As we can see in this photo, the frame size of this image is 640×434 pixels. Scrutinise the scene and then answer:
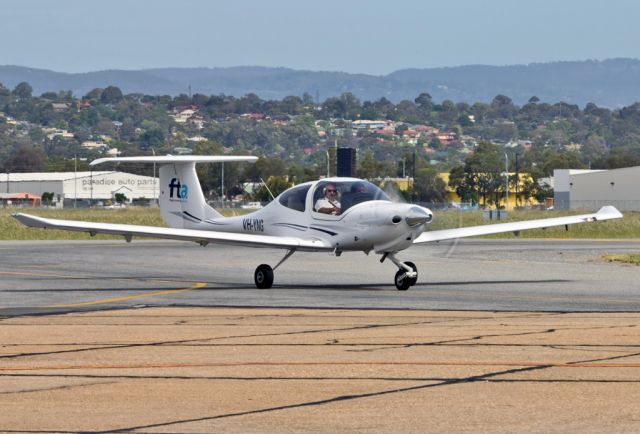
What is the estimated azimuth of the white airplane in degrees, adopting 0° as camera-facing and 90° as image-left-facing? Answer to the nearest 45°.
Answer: approximately 315°

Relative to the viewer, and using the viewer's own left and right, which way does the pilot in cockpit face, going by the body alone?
facing the viewer and to the right of the viewer
